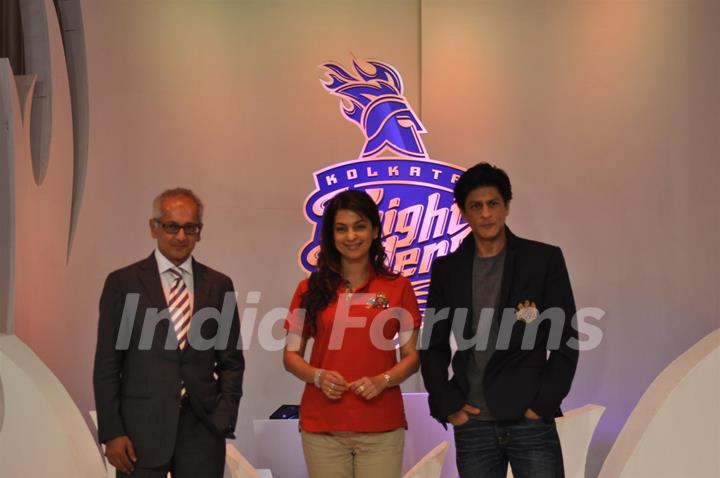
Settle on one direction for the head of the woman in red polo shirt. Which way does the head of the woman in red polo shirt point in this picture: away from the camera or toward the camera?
toward the camera

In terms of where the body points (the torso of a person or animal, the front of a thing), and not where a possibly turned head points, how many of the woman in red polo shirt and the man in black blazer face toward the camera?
2

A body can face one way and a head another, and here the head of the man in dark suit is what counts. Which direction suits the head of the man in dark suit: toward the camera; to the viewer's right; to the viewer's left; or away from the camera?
toward the camera

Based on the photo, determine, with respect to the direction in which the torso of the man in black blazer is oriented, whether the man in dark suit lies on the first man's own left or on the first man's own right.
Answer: on the first man's own right

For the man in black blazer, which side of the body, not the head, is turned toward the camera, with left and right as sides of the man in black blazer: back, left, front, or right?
front

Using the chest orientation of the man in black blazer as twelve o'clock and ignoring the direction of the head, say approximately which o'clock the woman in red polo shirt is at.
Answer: The woman in red polo shirt is roughly at 3 o'clock from the man in black blazer.

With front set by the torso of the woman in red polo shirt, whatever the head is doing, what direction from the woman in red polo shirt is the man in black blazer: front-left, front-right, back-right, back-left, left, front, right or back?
left

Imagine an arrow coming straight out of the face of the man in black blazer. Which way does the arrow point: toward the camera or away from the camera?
toward the camera

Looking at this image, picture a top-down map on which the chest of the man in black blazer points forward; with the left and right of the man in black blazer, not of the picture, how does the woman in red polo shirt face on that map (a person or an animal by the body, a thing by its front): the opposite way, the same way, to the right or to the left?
the same way

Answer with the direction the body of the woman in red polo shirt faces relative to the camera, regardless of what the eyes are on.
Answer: toward the camera
